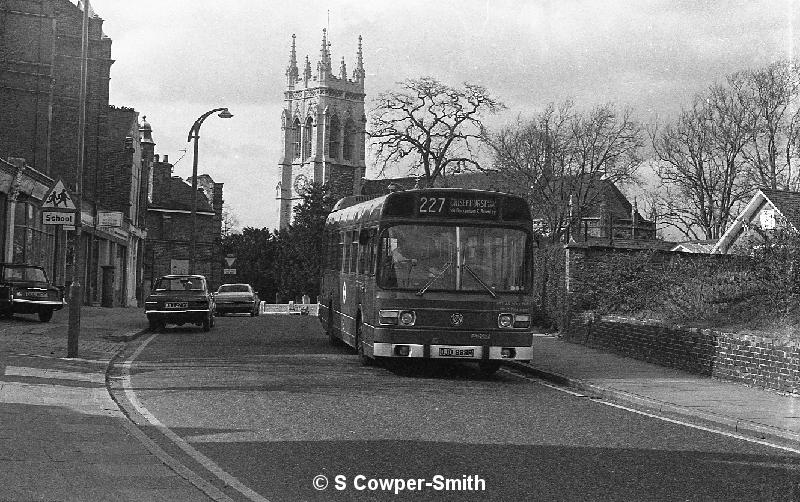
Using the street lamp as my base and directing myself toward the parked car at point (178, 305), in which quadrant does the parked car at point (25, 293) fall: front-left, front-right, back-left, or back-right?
front-right

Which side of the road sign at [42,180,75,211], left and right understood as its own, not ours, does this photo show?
front

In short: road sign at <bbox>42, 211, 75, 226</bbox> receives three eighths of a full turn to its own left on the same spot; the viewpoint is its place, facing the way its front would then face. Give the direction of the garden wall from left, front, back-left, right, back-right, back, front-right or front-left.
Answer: front-right

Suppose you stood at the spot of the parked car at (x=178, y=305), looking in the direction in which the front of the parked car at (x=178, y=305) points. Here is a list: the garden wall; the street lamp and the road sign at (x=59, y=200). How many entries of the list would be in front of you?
1

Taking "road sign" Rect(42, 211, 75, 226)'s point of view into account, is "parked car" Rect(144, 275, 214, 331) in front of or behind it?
behind

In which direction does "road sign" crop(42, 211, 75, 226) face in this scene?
toward the camera

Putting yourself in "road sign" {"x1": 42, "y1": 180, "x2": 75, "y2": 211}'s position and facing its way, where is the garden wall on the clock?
The garden wall is roughly at 9 o'clock from the road sign.

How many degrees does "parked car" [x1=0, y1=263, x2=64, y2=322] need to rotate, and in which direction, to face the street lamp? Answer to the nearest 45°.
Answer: approximately 45° to its right

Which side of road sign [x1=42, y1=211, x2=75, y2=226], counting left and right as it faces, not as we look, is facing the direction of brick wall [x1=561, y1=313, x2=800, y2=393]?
left
